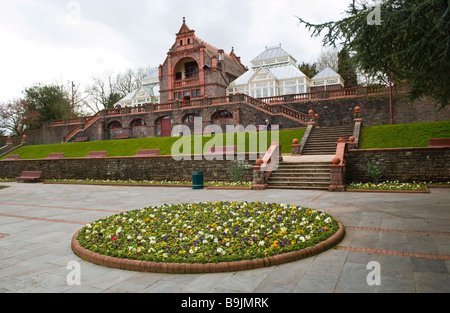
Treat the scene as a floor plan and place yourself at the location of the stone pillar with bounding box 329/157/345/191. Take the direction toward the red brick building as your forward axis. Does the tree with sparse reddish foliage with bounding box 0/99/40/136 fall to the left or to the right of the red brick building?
left

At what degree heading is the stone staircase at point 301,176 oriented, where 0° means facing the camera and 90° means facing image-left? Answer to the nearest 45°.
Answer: approximately 0°

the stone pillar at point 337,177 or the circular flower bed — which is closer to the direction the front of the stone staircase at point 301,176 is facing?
the circular flower bed

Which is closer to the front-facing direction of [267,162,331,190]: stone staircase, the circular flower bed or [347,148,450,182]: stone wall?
the circular flower bed

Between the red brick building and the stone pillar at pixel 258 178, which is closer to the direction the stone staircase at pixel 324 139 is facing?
the stone pillar

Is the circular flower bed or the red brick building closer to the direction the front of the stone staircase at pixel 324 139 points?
the circular flower bed

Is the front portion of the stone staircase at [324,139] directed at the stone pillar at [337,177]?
yes

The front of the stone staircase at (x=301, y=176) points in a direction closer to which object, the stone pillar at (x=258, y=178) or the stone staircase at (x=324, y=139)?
the stone pillar

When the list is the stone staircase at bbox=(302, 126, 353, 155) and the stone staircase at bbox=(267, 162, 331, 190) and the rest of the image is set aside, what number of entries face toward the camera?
2

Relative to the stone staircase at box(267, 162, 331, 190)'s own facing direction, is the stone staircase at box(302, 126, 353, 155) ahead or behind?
behind

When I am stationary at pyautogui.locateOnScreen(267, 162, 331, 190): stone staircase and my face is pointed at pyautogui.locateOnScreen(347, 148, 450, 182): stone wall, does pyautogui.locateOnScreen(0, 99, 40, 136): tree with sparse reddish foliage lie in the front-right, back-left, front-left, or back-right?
back-left

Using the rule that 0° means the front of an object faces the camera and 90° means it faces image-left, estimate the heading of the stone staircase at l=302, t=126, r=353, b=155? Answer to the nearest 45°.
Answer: approximately 0°
